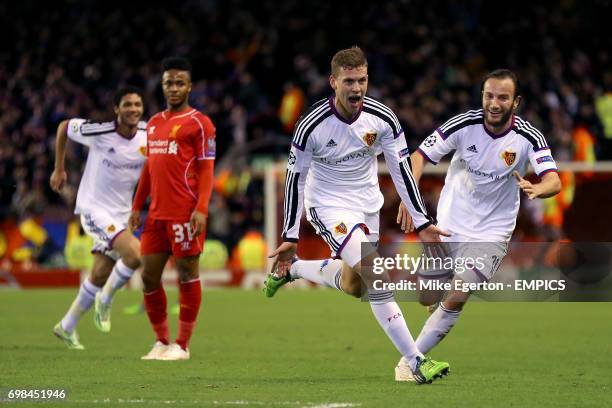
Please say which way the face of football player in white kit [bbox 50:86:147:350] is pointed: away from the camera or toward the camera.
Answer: toward the camera

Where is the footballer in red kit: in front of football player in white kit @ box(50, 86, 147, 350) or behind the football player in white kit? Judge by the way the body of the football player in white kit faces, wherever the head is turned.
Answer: in front

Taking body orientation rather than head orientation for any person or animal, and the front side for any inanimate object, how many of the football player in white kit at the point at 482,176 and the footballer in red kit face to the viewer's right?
0

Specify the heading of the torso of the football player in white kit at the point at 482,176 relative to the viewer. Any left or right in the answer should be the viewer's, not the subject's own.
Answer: facing the viewer

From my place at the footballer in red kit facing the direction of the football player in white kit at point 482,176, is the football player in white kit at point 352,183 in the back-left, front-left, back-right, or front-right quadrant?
front-right

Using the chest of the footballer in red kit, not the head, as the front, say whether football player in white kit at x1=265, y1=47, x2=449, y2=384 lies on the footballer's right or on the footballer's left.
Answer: on the footballer's left

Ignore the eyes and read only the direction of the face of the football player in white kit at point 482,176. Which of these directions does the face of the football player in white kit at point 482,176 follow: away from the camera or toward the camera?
toward the camera

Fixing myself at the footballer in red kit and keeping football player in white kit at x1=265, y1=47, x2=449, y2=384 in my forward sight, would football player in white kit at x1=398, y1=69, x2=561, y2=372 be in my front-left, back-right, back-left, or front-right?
front-left

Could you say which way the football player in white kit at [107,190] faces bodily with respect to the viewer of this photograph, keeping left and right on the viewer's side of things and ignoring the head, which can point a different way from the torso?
facing the viewer and to the right of the viewer

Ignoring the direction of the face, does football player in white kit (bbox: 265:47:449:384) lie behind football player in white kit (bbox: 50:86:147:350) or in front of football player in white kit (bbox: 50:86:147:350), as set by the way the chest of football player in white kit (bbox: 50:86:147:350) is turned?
in front

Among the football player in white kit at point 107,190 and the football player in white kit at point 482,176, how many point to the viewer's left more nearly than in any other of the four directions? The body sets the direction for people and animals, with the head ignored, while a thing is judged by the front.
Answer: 0

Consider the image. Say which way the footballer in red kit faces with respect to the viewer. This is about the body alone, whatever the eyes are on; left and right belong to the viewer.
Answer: facing the viewer and to the left of the viewer

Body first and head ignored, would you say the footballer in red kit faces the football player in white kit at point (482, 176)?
no
